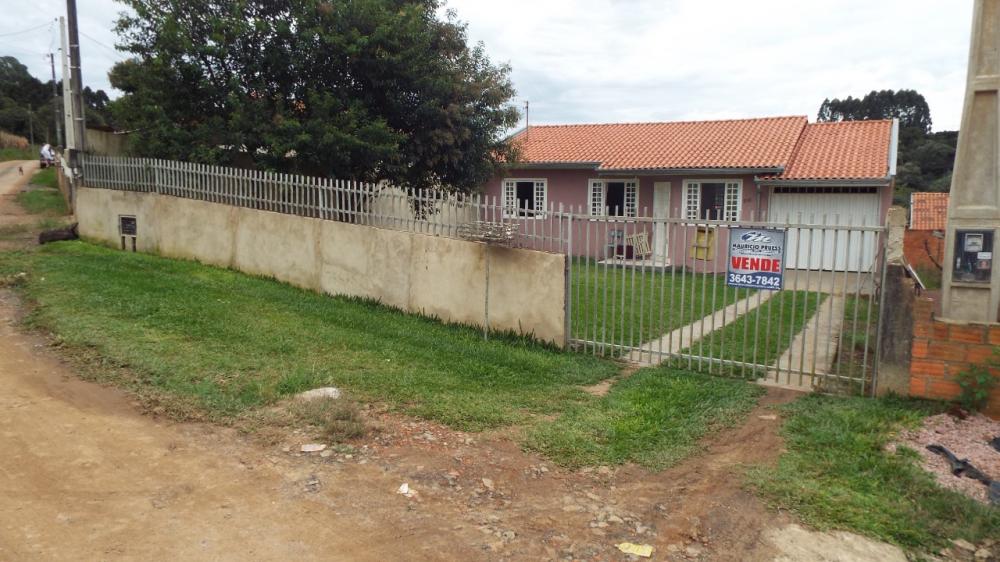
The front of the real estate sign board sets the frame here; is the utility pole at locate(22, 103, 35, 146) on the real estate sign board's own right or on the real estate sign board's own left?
on the real estate sign board's own right

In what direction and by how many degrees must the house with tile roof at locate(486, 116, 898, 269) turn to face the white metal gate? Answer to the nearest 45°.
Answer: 0° — it already faces it

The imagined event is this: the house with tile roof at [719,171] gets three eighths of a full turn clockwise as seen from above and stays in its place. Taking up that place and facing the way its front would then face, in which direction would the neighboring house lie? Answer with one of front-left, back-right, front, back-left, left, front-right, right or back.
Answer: right

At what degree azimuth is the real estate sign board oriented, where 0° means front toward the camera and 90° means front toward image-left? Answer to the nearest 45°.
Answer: approximately 0°

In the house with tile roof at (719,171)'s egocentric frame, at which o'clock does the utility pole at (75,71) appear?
The utility pole is roughly at 2 o'clock from the house with tile roof.

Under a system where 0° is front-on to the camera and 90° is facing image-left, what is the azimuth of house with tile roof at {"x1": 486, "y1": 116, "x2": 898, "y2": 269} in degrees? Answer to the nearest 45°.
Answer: approximately 0°

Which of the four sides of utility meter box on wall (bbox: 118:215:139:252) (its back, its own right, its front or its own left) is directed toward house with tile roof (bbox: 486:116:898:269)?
left

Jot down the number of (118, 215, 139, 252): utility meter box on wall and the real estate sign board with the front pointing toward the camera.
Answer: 2

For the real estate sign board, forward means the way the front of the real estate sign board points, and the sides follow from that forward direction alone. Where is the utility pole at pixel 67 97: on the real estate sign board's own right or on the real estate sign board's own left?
on the real estate sign board's own right

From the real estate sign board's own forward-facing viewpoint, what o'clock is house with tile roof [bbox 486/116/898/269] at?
The house with tile roof is roughly at 6 o'clock from the real estate sign board.
